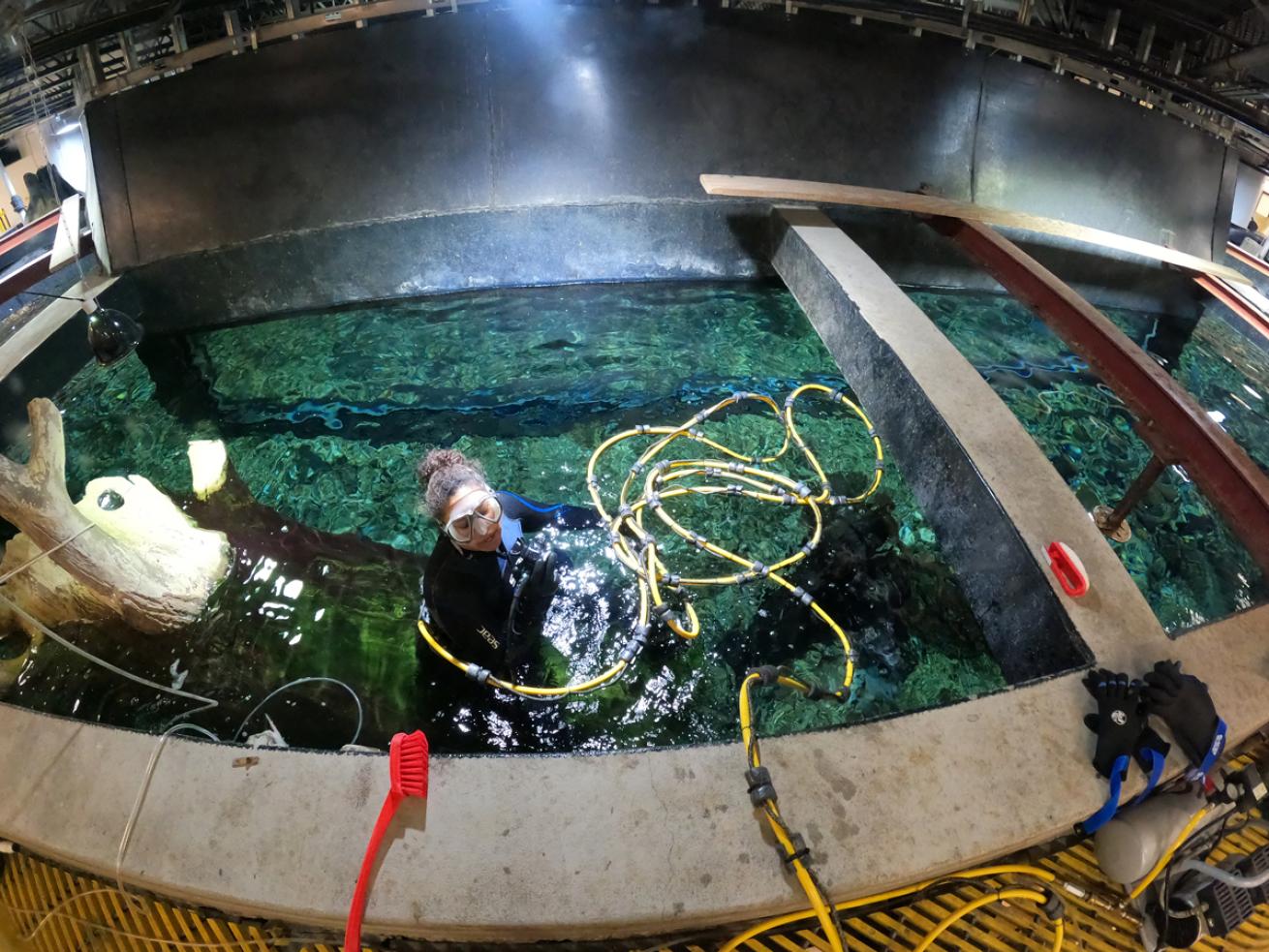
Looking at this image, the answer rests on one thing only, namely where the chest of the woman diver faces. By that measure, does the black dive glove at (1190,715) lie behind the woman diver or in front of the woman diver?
in front

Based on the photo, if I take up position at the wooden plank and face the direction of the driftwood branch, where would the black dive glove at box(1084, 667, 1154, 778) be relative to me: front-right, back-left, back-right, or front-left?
front-left

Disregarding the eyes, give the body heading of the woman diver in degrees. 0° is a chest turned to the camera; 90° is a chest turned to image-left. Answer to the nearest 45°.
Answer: approximately 315°

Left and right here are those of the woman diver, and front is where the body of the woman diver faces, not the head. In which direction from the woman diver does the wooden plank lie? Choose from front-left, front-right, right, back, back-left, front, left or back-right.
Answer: left

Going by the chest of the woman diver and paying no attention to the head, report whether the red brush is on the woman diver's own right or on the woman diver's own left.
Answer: on the woman diver's own right

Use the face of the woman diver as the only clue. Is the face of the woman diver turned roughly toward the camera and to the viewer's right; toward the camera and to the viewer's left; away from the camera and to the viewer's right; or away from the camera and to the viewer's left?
toward the camera and to the viewer's right
